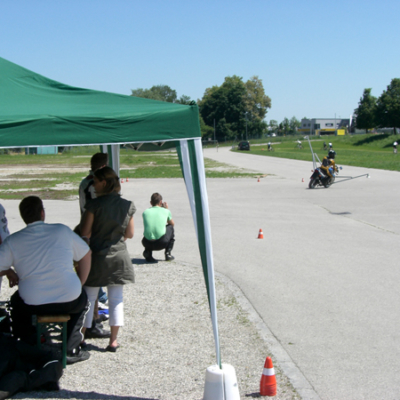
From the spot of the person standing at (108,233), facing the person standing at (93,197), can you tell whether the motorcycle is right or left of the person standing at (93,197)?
right

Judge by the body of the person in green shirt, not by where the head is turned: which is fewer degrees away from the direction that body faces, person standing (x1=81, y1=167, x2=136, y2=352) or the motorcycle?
the motorcycle

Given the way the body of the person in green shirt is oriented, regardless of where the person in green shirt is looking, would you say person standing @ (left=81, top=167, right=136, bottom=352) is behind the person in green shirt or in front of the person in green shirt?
behind

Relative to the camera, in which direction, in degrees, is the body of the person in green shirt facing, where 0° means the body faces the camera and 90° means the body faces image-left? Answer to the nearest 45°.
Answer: approximately 225°

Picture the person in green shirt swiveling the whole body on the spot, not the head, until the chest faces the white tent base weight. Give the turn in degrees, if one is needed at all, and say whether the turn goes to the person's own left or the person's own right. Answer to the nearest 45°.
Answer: approximately 135° to the person's own right

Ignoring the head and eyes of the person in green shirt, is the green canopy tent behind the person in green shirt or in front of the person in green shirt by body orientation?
behind

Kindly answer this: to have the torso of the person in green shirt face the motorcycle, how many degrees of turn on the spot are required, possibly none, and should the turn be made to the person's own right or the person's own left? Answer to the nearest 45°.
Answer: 0° — they already face it

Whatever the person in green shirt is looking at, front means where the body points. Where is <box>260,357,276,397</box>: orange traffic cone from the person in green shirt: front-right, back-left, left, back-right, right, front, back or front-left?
back-right

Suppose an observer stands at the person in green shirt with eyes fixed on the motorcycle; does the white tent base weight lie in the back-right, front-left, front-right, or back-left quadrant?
back-right
